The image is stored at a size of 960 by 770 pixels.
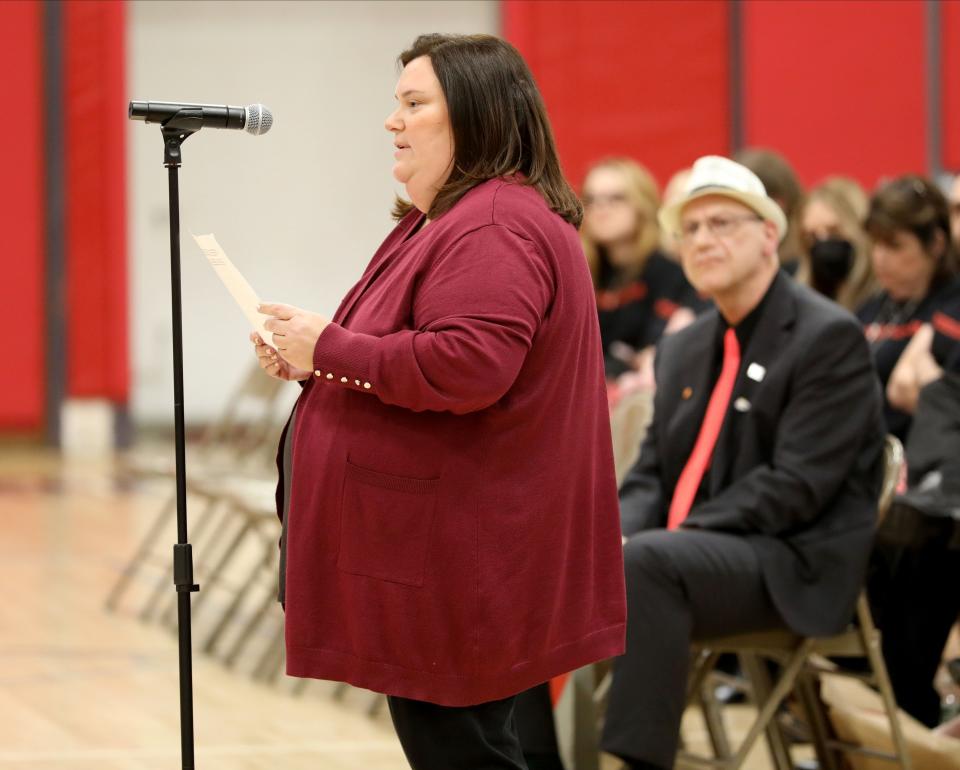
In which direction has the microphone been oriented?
to the viewer's right

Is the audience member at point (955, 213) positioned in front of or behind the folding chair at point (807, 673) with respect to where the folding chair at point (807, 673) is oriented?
behind

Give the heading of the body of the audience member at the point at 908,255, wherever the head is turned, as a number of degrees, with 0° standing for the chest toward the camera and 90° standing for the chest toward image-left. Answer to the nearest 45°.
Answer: approximately 45°

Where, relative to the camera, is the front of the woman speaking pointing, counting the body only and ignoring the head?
to the viewer's left

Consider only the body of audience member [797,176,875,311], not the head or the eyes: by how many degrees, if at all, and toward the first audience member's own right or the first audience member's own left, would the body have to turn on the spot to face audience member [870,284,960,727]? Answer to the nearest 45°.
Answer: approximately 45° to the first audience member's own left
